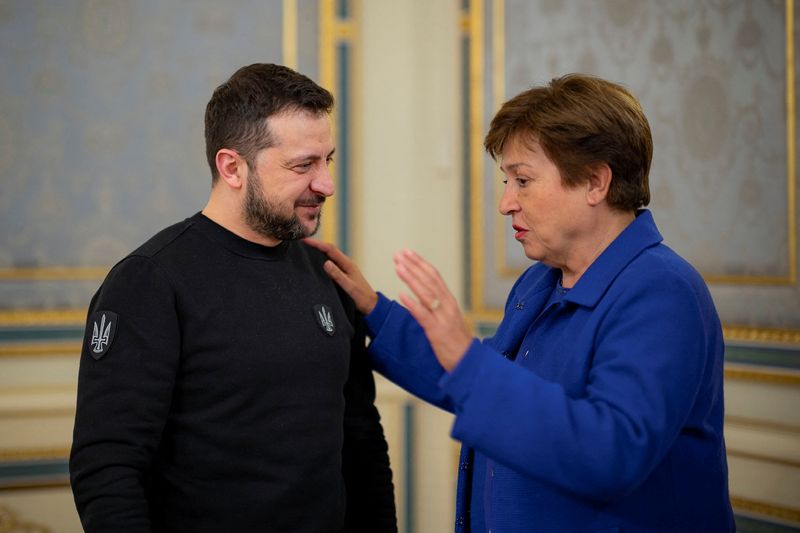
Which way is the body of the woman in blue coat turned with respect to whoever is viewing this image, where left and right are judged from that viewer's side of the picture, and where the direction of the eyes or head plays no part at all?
facing to the left of the viewer

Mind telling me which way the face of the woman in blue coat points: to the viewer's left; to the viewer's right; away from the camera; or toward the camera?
to the viewer's left

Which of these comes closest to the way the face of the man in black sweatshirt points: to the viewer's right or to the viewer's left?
to the viewer's right

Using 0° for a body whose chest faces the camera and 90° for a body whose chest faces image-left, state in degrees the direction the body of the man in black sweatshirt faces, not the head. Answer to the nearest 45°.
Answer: approximately 315°

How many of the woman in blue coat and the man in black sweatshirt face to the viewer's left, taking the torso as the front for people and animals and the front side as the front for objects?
1
